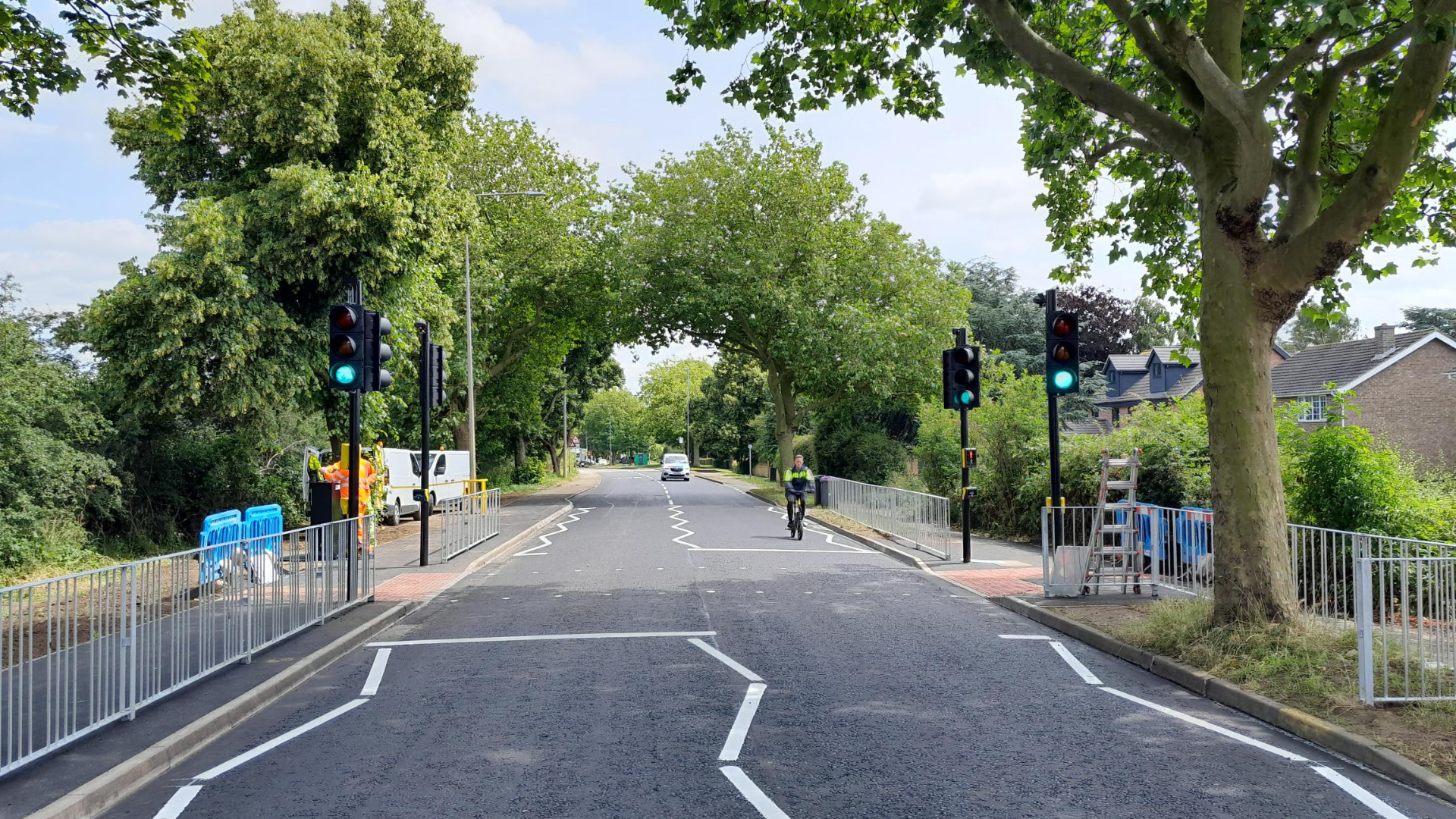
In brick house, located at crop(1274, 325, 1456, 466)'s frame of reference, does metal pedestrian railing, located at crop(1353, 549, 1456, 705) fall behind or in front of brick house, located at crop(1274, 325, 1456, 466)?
in front

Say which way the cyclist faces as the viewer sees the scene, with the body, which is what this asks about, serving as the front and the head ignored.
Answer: toward the camera

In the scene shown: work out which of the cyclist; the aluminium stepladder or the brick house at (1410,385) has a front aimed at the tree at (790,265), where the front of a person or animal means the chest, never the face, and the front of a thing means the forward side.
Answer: the brick house

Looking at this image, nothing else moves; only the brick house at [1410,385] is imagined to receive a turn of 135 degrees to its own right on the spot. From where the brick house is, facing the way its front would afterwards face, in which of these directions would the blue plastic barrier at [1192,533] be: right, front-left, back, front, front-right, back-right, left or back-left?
back

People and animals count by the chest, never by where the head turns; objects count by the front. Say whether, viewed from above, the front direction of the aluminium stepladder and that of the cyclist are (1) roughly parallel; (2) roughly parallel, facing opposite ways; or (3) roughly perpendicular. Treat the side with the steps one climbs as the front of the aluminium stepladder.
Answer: roughly parallel

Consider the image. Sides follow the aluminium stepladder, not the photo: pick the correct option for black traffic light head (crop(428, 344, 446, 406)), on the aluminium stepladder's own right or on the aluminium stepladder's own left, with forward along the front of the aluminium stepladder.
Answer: on the aluminium stepladder's own right

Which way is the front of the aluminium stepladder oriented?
toward the camera

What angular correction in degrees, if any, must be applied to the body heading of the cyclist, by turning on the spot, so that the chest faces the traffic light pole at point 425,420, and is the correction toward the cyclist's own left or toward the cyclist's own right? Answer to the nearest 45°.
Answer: approximately 45° to the cyclist's own right

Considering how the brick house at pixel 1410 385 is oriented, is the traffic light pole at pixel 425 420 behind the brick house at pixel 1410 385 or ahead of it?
ahead

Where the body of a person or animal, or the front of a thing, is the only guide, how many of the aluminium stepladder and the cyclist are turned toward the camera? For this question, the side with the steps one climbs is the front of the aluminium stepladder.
2

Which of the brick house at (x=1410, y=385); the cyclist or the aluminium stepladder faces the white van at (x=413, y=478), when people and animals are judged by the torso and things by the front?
the brick house

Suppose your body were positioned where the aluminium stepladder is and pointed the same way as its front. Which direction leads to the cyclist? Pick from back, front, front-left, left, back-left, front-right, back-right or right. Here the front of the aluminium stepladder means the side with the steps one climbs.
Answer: back-right

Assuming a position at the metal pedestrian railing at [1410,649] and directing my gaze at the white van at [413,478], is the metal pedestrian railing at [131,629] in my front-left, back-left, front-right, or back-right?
front-left

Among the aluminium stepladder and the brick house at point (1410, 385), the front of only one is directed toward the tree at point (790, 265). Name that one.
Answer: the brick house

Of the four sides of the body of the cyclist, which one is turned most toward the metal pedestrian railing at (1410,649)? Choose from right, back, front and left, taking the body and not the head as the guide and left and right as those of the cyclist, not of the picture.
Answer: front

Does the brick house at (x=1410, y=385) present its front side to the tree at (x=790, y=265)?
yes
